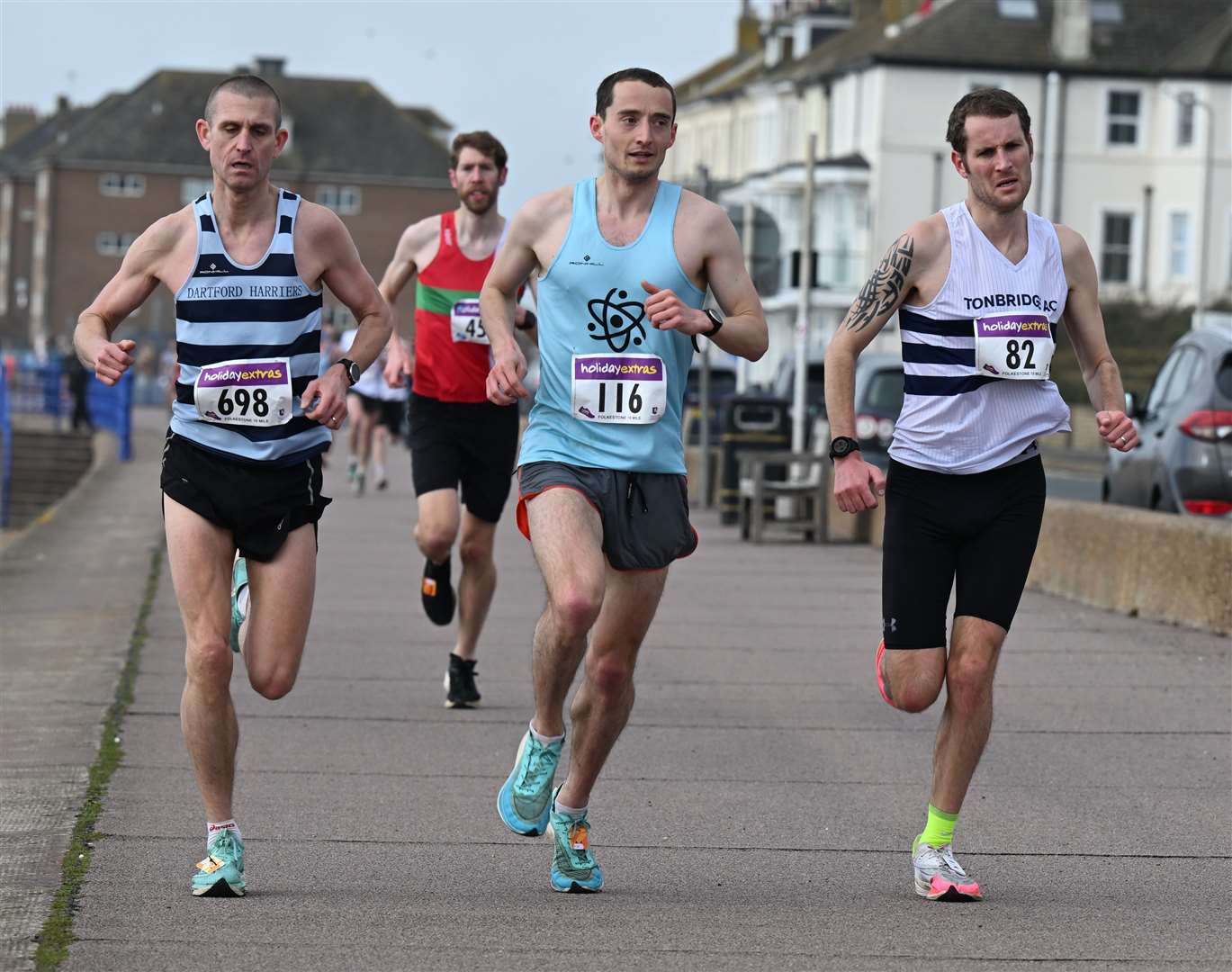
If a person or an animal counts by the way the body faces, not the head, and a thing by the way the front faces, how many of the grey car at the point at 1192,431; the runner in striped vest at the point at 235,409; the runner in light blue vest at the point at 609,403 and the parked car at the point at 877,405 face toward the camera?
2

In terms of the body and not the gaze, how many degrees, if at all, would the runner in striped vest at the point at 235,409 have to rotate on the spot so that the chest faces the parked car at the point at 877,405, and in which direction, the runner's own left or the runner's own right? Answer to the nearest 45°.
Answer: approximately 180°

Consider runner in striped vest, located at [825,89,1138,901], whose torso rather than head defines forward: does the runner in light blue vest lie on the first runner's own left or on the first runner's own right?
on the first runner's own right

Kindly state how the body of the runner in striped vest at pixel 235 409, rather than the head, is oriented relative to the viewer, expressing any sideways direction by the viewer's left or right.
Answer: facing the viewer

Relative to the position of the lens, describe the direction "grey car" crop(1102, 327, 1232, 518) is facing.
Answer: facing away from the viewer and to the left of the viewer

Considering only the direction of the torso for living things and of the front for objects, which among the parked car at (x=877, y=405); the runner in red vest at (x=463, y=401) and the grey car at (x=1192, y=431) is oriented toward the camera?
the runner in red vest

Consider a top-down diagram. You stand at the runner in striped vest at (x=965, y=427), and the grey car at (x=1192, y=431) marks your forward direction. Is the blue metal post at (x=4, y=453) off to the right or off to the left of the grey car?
left

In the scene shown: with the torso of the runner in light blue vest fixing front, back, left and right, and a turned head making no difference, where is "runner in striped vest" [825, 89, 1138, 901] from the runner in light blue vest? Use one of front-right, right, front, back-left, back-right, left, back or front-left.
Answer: left

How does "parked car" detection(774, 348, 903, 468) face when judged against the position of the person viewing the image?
facing away from the viewer and to the left of the viewer

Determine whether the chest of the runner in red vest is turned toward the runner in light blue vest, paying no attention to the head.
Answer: yes

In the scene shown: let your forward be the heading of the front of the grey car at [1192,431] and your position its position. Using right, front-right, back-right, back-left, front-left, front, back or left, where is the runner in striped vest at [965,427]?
back-left
